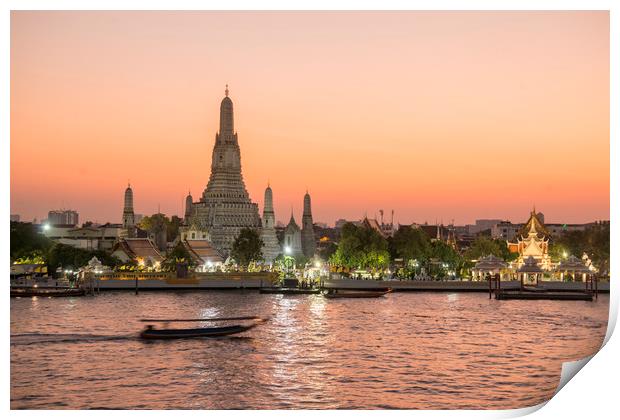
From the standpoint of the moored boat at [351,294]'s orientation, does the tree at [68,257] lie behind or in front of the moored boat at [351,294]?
behind

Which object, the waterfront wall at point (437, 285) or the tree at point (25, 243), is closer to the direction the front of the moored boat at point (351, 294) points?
the waterfront wall

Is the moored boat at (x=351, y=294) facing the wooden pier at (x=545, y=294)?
yes

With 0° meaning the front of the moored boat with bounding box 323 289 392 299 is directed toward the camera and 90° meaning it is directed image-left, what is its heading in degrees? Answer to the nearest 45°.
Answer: approximately 270°

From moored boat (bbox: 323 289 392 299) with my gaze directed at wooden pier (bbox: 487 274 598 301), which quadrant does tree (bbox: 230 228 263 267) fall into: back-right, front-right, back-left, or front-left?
back-left

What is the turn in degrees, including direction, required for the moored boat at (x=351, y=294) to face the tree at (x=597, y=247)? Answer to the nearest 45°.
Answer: approximately 45° to its left

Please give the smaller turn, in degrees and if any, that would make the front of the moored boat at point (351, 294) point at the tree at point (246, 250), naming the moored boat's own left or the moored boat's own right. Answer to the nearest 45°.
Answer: approximately 135° to the moored boat's own left
